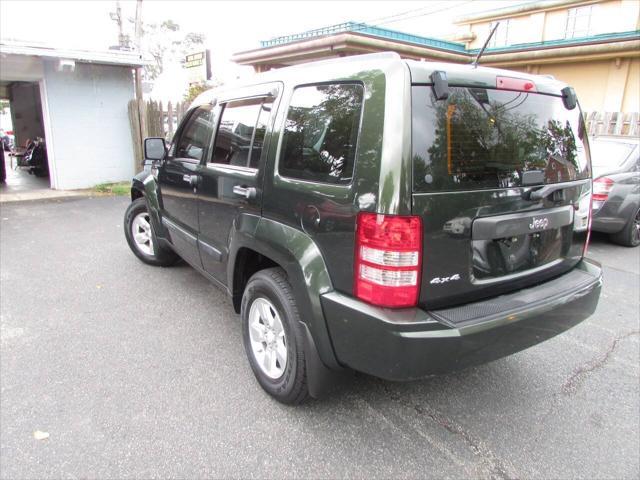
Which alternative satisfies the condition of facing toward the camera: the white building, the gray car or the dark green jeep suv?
the white building

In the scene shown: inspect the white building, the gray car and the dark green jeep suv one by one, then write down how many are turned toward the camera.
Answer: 1

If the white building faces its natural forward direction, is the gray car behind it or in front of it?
in front

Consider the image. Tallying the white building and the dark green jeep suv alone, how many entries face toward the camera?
1

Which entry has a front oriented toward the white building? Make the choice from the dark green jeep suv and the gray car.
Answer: the dark green jeep suv

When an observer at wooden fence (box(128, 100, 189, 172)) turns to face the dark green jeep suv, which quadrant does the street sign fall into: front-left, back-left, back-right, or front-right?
back-left

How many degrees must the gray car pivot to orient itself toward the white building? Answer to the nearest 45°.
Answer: approximately 135° to its left

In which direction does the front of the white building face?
toward the camera

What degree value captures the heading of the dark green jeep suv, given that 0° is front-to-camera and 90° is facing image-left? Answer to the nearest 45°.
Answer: approximately 135°

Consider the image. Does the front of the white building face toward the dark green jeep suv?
yes

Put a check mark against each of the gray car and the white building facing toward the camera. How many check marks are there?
1

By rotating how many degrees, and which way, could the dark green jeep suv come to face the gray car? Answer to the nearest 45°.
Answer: approximately 90° to its right

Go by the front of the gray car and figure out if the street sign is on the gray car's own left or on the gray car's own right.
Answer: on the gray car's own left

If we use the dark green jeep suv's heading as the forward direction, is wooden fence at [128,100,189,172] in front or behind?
in front

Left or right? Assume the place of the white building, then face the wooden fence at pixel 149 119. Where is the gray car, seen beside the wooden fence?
right
